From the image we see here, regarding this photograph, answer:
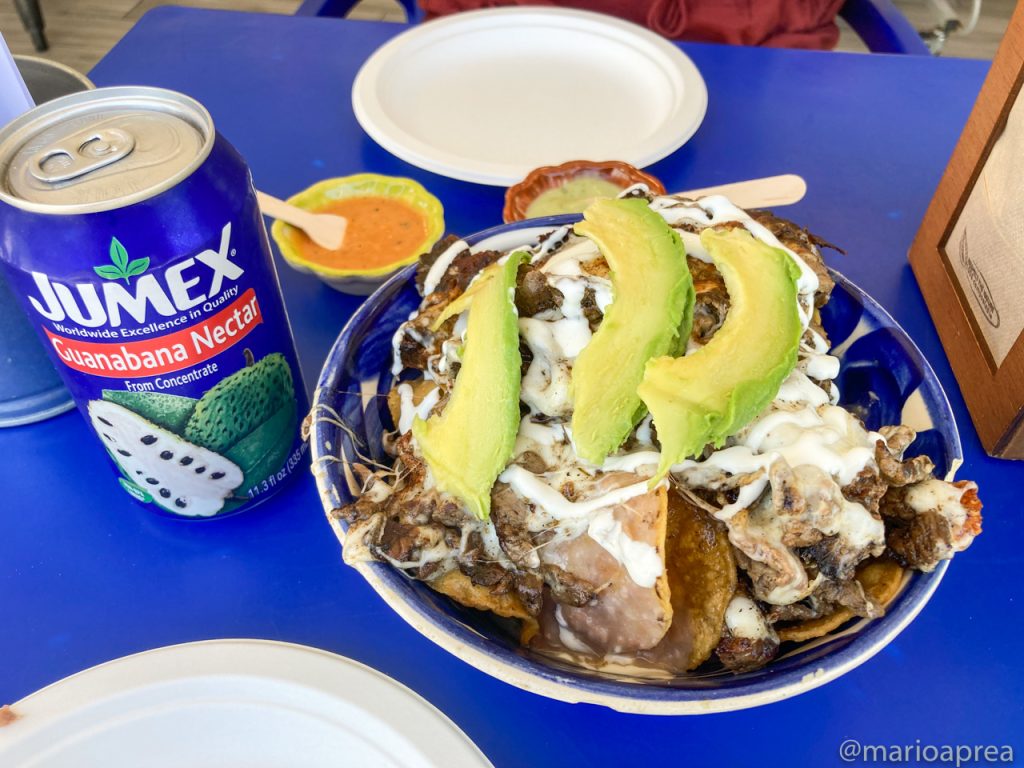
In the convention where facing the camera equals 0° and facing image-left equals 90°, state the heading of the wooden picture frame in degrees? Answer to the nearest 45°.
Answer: approximately 45°

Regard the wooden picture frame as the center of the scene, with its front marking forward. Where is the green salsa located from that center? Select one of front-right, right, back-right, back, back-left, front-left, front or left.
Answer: front-right

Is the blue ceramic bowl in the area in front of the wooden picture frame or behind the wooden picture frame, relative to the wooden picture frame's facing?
in front

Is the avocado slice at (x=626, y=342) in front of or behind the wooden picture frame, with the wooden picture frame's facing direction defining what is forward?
in front

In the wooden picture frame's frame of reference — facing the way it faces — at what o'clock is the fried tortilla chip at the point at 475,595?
The fried tortilla chip is roughly at 11 o'clock from the wooden picture frame.

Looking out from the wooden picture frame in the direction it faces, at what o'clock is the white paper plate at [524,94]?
The white paper plate is roughly at 2 o'clock from the wooden picture frame.

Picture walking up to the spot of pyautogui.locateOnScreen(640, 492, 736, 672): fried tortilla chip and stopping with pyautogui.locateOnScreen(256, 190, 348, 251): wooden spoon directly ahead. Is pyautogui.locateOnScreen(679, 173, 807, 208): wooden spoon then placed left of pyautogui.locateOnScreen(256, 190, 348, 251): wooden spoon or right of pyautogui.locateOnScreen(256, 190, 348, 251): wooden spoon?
right

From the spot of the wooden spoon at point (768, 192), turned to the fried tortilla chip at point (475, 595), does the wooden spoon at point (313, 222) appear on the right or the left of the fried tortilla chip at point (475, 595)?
right

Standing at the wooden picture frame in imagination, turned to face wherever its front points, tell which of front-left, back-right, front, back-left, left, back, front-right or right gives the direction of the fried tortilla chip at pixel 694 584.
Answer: front-left
